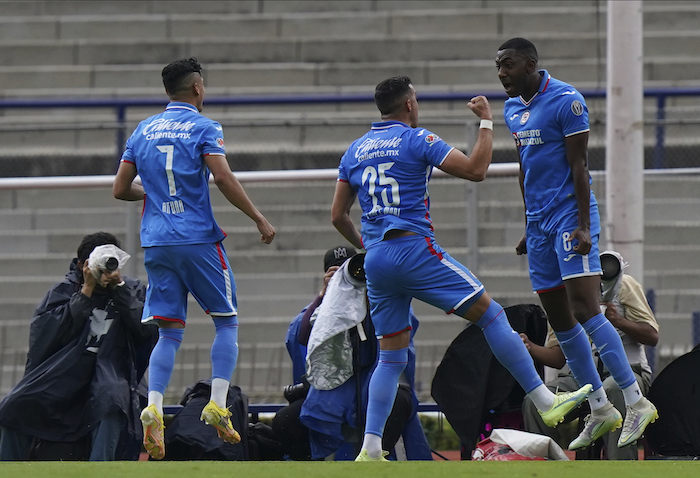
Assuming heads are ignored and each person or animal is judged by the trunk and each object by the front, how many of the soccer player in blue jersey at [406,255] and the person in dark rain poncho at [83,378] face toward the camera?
1

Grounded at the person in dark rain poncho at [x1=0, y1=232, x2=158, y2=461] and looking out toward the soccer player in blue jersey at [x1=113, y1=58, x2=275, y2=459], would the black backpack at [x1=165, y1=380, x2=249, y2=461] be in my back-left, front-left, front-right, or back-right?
front-left

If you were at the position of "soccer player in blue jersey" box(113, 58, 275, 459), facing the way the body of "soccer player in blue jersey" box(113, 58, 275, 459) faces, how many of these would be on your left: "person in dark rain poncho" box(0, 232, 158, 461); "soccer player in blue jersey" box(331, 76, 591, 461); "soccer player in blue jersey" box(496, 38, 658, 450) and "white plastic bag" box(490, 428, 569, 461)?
1

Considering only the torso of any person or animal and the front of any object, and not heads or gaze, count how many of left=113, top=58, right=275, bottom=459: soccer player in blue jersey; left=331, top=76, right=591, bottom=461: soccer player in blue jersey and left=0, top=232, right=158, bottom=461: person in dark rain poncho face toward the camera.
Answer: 1

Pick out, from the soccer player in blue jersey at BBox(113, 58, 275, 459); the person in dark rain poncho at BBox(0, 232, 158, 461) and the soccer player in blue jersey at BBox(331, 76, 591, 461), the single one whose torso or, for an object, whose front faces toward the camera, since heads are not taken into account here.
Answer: the person in dark rain poncho

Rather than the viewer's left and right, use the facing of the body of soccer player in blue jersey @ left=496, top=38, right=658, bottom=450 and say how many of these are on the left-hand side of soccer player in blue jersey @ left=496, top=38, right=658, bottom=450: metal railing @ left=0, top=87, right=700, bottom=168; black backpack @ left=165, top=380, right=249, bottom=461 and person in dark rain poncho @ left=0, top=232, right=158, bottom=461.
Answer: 0

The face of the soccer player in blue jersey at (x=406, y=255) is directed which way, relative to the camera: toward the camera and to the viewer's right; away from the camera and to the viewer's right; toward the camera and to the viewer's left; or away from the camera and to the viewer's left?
away from the camera and to the viewer's right

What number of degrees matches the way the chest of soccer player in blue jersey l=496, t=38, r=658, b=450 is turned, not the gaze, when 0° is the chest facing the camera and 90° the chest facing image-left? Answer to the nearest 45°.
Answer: approximately 45°

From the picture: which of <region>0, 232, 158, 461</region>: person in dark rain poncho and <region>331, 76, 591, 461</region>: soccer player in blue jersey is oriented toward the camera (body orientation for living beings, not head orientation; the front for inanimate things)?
the person in dark rain poncho

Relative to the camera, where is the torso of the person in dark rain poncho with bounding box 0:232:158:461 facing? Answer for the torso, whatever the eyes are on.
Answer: toward the camera

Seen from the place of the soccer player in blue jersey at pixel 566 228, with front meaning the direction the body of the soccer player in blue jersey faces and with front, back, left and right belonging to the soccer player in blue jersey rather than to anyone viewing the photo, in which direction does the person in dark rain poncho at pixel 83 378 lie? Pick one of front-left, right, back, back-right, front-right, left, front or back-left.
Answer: front-right

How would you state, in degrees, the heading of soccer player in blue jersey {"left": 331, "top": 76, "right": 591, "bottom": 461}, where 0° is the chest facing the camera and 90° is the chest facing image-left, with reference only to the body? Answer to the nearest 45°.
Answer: approximately 225°

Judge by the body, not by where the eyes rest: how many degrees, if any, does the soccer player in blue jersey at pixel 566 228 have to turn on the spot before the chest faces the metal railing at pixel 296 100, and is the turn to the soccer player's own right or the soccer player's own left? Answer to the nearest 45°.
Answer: approximately 90° to the soccer player's own right

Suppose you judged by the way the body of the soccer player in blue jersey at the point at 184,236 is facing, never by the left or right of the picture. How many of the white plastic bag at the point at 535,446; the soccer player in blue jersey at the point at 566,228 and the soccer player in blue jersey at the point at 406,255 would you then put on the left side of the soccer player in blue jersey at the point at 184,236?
0

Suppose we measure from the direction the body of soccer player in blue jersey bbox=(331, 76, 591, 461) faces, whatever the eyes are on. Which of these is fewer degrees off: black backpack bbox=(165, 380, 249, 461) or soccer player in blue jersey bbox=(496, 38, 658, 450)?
the soccer player in blue jersey

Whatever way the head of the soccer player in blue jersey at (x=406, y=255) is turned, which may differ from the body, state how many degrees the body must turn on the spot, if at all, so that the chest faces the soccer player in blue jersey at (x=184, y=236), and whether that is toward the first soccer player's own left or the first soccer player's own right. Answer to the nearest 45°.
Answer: approximately 135° to the first soccer player's own left

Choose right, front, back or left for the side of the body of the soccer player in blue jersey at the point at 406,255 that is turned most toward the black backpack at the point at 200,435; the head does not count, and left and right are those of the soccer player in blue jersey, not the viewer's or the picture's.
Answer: left

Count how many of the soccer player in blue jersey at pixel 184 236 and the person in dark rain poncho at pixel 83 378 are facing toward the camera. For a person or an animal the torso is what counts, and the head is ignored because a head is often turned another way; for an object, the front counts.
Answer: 1

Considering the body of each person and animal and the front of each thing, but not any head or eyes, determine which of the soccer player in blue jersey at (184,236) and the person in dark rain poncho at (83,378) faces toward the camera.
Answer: the person in dark rain poncho
